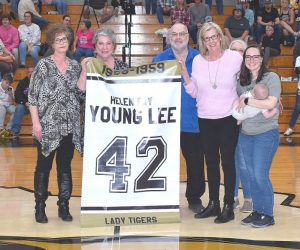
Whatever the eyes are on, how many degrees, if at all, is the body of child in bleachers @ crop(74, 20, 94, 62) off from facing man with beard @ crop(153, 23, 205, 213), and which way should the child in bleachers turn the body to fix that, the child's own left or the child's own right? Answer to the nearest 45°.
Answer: approximately 45° to the child's own left

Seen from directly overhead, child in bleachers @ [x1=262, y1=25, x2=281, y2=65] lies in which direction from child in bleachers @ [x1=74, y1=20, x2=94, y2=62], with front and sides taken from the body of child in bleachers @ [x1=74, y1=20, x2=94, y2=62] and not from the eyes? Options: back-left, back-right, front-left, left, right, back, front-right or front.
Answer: back-left

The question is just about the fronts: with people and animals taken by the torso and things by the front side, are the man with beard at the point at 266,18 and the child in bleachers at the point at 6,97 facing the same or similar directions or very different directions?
same or similar directions

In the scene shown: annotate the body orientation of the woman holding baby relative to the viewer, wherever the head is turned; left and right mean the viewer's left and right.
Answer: facing the viewer and to the left of the viewer

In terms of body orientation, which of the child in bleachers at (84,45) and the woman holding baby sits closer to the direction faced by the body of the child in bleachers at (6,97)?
the woman holding baby

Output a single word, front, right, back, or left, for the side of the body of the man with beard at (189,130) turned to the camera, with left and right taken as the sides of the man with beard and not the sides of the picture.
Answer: front

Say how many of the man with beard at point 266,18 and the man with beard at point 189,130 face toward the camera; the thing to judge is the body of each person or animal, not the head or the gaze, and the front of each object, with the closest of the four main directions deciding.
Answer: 2

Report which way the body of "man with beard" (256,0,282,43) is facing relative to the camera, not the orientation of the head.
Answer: toward the camera

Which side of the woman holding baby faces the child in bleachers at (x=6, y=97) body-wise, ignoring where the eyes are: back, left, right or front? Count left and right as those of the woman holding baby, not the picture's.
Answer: right

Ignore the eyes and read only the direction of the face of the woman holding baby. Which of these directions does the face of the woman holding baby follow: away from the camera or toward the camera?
toward the camera

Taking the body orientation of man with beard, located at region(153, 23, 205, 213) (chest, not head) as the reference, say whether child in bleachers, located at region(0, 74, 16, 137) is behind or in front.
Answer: behind

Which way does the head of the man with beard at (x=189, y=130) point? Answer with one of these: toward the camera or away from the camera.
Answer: toward the camera

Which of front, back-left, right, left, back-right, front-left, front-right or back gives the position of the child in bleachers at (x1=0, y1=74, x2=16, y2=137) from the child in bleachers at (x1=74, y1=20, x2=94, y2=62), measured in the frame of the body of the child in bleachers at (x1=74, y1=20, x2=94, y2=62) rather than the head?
front
